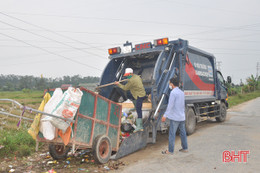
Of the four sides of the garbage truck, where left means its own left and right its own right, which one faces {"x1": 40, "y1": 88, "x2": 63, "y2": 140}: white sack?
back

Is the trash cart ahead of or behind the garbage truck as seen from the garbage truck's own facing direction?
behind

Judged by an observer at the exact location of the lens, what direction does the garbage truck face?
facing away from the viewer and to the right of the viewer

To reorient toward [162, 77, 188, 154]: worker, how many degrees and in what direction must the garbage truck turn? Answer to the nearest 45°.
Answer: approximately 135° to its right
